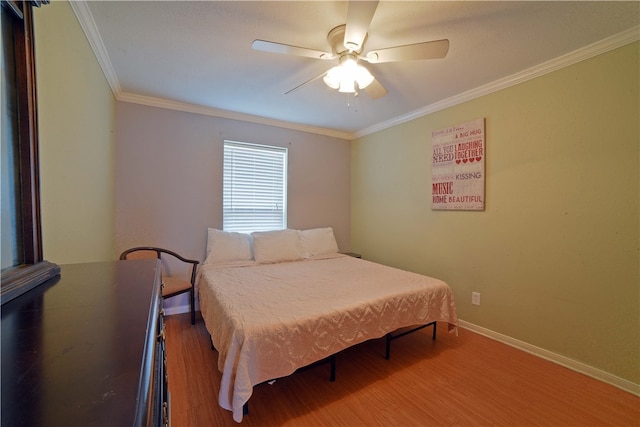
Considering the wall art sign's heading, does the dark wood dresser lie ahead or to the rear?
ahead

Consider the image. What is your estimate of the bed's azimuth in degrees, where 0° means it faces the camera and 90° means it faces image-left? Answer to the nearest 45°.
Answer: approximately 315°

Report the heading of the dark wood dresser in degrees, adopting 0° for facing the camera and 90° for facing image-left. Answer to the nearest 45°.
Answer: approximately 270°

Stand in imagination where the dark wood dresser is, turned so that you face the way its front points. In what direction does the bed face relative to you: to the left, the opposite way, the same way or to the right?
to the right

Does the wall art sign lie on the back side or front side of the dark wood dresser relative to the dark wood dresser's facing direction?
on the front side

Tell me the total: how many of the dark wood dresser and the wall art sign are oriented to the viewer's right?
1
